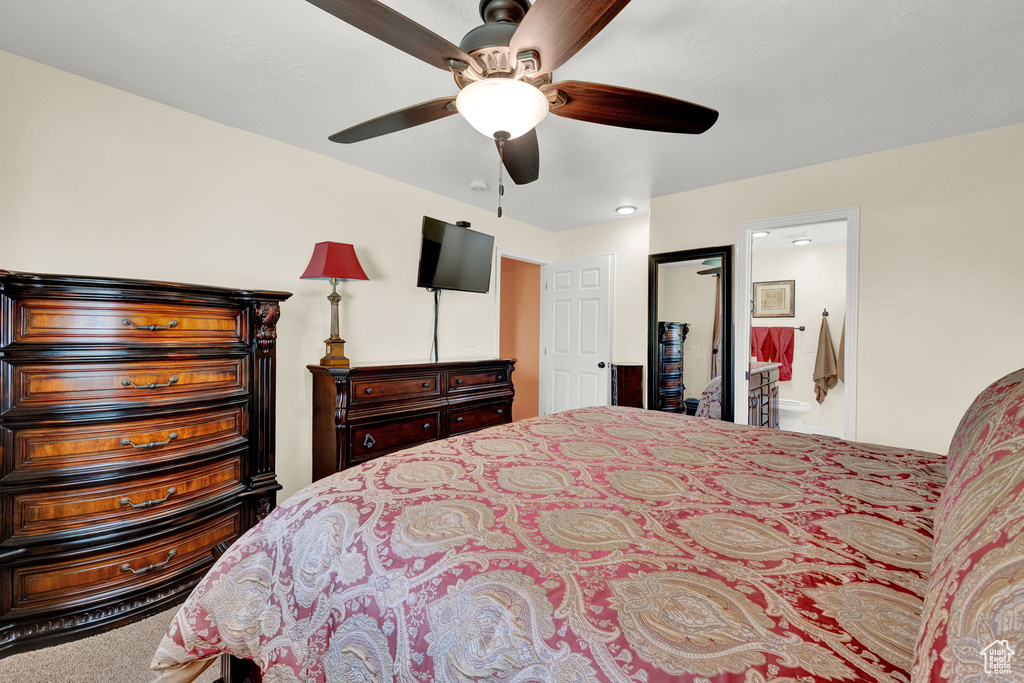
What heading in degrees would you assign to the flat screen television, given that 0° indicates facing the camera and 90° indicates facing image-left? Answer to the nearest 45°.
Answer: approximately 315°

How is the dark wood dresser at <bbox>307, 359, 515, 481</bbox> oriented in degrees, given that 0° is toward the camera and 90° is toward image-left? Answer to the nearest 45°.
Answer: approximately 315°

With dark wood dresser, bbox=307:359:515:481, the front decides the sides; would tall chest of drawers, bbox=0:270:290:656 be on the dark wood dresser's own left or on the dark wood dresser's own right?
on the dark wood dresser's own right

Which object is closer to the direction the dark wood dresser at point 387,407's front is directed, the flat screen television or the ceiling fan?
the ceiling fan

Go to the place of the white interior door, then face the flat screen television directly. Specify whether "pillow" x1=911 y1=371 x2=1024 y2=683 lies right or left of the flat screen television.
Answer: left

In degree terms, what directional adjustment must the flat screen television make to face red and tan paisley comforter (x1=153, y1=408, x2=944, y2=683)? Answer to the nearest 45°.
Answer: approximately 45° to its right
